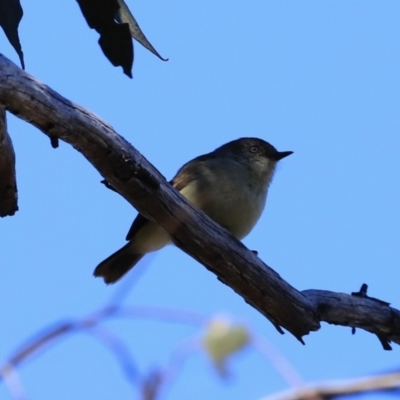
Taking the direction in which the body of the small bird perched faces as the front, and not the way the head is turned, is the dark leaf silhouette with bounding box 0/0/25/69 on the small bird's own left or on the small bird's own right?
on the small bird's own right

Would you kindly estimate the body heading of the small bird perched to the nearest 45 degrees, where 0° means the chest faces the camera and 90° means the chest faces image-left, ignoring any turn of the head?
approximately 270°

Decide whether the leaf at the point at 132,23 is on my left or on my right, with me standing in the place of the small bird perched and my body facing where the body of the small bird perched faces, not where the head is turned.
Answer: on my right

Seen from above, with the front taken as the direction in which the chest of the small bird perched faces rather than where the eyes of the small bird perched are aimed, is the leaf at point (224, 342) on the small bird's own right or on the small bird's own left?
on the small bird's own right

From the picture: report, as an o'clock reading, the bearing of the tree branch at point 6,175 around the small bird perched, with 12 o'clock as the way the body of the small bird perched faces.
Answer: The tree branch is roughly at 4 o'clock from the small bird perched.
